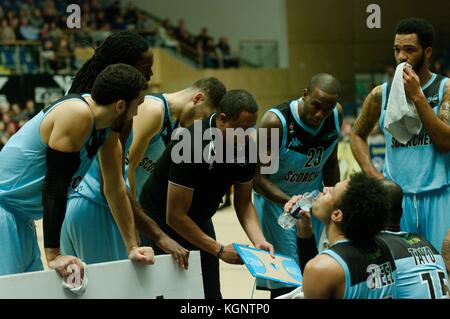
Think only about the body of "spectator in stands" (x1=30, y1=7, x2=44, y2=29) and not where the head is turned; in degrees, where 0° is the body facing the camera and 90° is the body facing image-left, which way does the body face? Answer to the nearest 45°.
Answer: approximately 0°

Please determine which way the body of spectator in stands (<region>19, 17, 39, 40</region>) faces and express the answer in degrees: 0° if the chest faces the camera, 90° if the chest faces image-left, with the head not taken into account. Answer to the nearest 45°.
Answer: approximately 315°

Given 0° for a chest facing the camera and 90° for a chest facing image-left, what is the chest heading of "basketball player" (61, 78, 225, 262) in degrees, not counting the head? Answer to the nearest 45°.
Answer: approximately 270°

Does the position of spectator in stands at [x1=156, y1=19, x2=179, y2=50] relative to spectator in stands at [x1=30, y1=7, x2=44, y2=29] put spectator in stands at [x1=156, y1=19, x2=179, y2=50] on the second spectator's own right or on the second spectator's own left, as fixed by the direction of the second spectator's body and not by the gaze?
on the second spectator's own left

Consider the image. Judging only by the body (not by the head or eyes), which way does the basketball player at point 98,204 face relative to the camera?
to the viewer's right

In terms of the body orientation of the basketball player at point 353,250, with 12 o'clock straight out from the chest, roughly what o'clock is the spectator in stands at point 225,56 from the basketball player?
The spectator in stands is roughly at 1 o'clock from the basketball player.

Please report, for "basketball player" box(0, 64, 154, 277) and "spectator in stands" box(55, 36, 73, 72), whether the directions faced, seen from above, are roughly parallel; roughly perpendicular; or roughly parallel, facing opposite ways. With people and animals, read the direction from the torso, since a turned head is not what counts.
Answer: roughly perpendicular

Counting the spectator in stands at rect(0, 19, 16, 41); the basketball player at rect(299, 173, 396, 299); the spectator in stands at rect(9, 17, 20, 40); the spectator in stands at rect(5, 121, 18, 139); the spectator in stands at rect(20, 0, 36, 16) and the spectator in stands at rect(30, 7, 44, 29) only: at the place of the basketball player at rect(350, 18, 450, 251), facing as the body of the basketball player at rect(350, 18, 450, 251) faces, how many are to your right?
5

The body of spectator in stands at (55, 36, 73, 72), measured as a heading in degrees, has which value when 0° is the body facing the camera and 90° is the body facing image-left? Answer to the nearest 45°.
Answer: approximately 0°

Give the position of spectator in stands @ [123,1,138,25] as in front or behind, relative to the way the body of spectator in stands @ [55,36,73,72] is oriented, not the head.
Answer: behind

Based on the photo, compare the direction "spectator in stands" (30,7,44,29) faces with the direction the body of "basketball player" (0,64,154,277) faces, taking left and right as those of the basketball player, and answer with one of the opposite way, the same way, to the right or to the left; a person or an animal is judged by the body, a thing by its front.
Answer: to the right

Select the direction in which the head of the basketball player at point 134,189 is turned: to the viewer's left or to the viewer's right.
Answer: to the viewer's right

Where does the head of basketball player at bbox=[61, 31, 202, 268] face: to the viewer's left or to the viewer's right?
to the viewer's right

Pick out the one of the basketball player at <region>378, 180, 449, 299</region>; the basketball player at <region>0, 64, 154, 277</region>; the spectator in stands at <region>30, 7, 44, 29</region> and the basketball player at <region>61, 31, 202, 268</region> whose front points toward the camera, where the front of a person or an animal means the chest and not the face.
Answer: the spectator in stands

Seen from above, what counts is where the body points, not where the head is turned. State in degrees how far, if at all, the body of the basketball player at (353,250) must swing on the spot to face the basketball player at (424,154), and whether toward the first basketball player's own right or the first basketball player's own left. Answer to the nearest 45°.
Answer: approximately 45° to the first basketball player's own right

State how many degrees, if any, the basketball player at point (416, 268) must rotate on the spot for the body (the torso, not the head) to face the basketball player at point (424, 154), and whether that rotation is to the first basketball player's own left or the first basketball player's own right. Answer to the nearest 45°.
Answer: approximately 45° to the first basketball player's own right

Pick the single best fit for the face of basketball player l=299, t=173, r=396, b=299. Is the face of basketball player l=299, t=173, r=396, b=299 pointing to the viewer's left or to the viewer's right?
to the viewer's left

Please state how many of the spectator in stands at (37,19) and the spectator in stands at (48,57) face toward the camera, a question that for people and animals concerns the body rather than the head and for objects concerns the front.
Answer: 2
